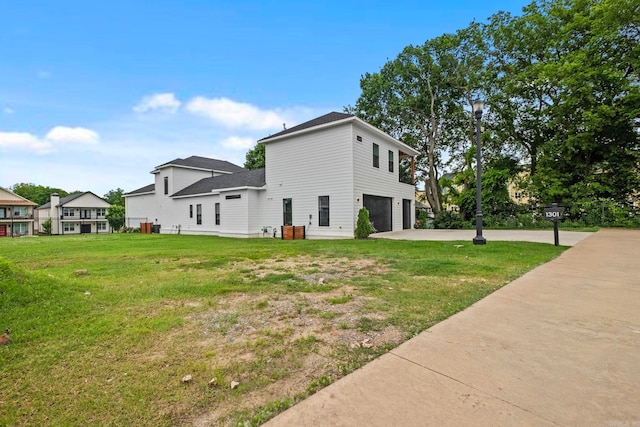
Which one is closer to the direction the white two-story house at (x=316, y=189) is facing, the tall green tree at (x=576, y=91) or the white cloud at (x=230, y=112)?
the tall green tree

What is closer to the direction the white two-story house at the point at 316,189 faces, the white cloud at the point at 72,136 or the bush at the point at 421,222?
the bush

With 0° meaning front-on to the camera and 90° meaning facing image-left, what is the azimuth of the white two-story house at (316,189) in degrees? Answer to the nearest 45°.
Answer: approximately 315°

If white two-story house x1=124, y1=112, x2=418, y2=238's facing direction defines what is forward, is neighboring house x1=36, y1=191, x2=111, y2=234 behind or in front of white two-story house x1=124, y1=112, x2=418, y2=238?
behind

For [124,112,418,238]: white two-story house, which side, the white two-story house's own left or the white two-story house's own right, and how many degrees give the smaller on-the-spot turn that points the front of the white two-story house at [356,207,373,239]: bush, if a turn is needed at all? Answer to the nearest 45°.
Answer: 0° — it already faces it
